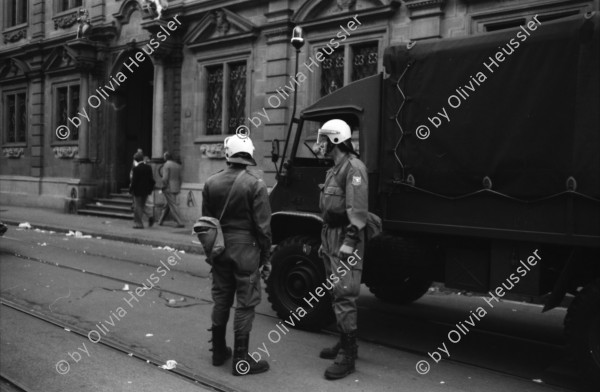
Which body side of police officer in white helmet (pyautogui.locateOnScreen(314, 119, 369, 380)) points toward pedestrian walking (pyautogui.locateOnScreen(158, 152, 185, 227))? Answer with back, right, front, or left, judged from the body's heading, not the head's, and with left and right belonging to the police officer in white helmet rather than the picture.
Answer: right

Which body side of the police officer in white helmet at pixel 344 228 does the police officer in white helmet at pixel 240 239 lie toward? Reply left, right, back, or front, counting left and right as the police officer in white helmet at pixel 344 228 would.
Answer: front

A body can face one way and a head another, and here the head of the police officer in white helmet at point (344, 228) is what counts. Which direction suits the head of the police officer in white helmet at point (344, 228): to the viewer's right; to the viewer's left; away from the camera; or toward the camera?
to the viewer's left

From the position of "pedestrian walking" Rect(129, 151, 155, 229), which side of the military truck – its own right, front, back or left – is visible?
front

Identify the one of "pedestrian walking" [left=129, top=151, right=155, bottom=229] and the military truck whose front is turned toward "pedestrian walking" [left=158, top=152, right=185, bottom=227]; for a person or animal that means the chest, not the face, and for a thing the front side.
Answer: the military truck

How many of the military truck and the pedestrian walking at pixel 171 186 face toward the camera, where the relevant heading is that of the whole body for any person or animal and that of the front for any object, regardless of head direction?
0

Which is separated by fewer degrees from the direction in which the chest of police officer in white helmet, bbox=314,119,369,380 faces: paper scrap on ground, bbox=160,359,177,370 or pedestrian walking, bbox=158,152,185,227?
the paper scrap on ground

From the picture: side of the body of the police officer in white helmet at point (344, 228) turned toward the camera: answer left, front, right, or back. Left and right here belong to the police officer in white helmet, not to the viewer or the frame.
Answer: left

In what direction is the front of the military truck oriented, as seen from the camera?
facing away from the viewer and to the left of the viewer

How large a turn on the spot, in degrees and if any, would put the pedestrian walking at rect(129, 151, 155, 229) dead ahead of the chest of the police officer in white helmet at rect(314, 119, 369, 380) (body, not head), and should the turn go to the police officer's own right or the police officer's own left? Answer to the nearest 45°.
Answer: approximately 45° to the police officer's own right

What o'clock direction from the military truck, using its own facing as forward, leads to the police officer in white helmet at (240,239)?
The police officer in white helmet is roughly at 10 o'clock from the military truck.

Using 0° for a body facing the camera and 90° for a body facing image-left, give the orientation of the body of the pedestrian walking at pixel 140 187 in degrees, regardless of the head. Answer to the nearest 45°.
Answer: approximately 135°
